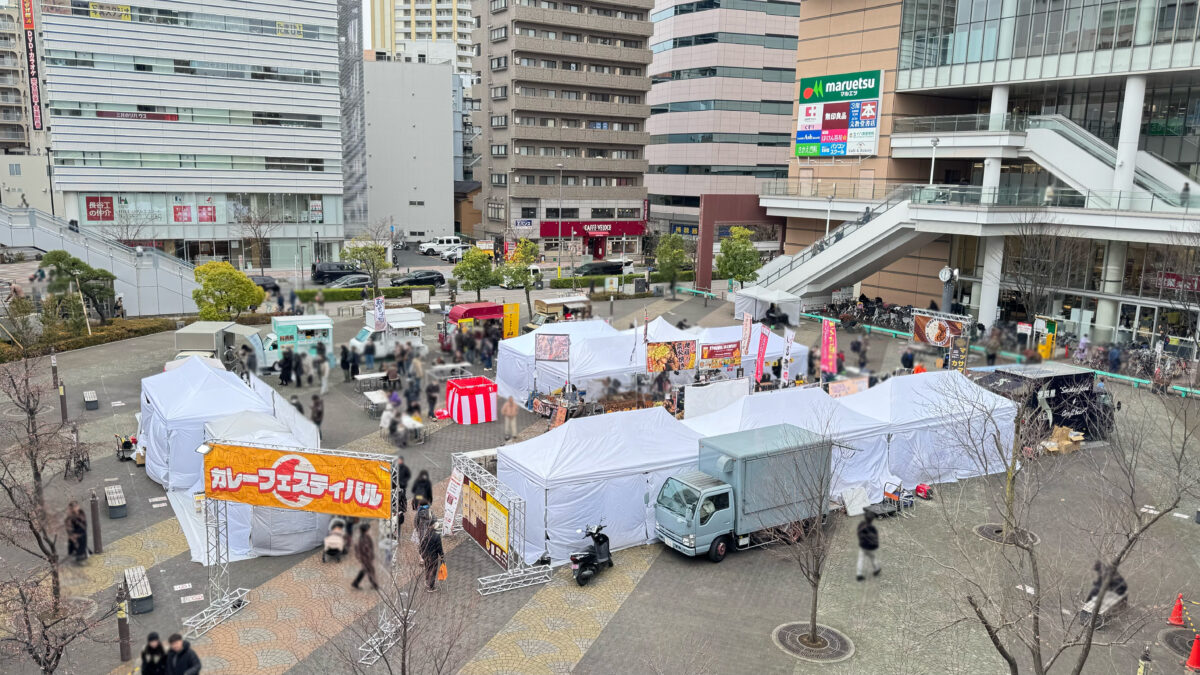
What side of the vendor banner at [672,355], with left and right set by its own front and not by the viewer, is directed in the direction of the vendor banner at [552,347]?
right

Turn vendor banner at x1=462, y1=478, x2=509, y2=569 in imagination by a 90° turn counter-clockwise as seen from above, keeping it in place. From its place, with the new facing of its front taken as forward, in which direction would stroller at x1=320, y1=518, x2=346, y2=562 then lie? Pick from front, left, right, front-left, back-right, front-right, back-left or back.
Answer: back-right

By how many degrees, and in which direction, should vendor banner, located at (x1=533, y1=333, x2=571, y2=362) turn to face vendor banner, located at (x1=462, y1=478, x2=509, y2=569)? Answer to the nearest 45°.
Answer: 0° — it already faces it

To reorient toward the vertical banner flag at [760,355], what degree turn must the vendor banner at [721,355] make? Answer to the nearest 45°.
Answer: approximately 135° to its left

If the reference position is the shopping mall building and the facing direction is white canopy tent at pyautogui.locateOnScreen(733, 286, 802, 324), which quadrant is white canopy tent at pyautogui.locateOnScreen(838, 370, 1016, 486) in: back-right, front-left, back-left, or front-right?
front-left

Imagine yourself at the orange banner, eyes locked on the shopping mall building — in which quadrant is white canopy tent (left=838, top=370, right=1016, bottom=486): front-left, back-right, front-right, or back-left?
front-right

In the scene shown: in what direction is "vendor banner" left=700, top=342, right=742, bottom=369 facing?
toward the camera

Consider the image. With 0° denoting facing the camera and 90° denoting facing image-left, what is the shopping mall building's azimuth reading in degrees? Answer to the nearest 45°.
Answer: approximately 45°

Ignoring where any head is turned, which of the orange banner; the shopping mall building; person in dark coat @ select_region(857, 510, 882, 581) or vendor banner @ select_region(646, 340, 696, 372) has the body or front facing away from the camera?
the person in dark coat

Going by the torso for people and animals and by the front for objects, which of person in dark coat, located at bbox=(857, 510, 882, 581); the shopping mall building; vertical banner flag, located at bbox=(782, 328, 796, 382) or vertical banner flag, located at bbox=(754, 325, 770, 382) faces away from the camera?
the person in dark coat

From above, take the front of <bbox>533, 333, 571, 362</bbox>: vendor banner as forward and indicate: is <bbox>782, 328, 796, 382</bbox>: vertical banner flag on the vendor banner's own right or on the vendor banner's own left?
on the vendor banner's own left

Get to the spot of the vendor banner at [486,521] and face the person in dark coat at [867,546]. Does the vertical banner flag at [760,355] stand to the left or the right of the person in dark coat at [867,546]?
left

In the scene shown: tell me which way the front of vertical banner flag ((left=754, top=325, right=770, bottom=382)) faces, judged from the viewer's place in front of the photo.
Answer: facing the viewer

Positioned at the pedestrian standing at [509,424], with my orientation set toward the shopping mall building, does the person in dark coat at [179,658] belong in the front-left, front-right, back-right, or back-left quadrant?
back-right

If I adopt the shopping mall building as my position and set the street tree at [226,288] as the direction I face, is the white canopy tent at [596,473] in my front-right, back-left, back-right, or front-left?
front-left
